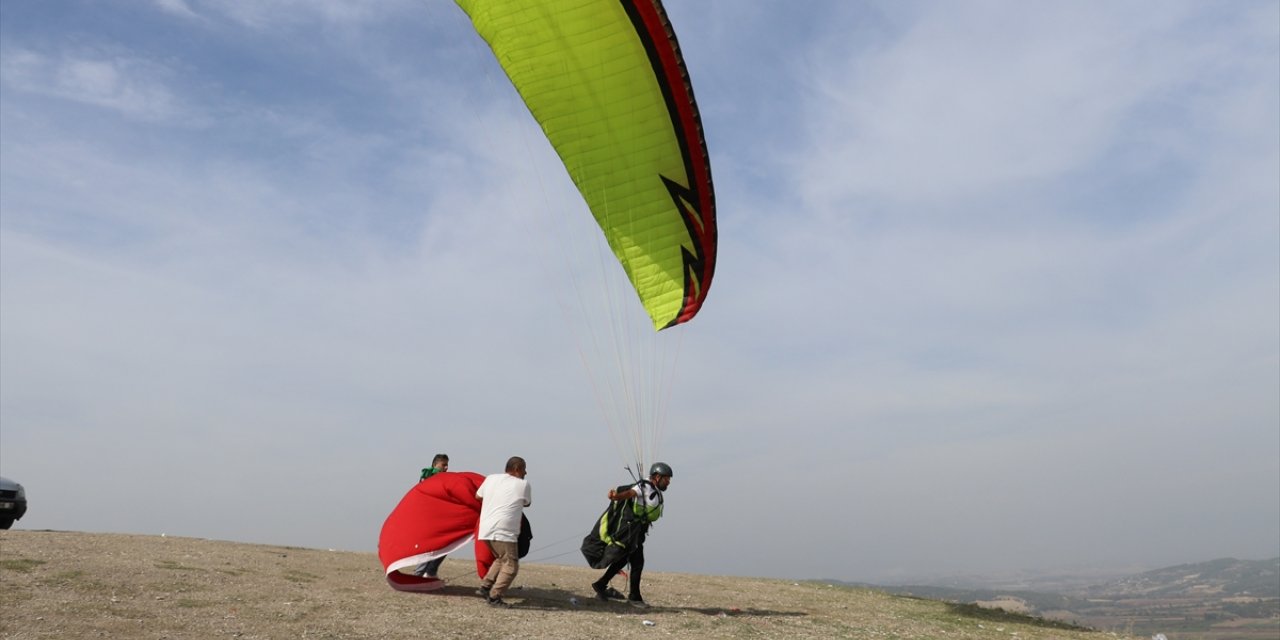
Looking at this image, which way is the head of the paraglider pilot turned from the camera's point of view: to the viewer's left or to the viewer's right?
to the viewer's right

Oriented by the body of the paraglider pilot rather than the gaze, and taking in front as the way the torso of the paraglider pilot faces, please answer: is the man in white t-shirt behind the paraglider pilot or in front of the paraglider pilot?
behind

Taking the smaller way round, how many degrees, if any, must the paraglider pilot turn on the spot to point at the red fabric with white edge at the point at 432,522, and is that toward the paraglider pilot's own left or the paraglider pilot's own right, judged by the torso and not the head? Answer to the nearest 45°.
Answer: approximately 180°

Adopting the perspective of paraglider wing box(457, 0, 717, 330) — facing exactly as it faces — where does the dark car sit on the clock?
The dark car is roughly at 7 o'clock from the paraglider wing.

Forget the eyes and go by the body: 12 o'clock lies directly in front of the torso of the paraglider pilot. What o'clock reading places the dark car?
The dark car is roughly at 7 o'clock from the paraglider pilot.

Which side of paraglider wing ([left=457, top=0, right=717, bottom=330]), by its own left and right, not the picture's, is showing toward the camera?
right

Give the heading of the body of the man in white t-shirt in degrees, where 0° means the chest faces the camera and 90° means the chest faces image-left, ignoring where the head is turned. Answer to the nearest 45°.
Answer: approximately 225°

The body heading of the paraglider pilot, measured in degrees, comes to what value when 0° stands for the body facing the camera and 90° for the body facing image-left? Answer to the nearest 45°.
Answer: approximately 270°

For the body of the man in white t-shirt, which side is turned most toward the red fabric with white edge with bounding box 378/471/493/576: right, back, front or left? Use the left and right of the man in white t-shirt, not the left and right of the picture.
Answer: left

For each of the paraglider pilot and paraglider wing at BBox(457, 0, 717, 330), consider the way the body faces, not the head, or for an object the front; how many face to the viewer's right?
2
